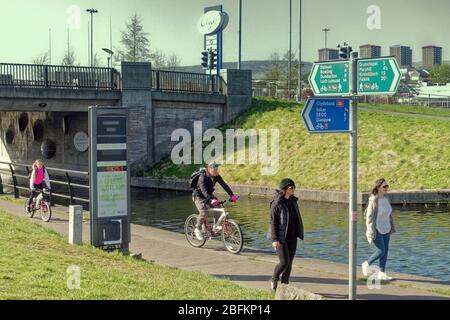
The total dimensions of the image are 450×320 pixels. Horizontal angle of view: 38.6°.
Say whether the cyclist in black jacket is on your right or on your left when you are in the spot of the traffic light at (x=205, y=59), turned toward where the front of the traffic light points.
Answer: on your left

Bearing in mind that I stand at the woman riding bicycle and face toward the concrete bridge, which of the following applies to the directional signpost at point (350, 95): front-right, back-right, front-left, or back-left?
back-right

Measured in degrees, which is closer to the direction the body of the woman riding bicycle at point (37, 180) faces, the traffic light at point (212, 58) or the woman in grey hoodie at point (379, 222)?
the woman in grey hoodie

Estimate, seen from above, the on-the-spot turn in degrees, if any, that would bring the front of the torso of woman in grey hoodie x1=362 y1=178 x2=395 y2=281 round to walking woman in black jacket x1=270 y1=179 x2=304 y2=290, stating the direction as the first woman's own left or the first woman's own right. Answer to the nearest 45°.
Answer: approximately 90° to the first woman's own right

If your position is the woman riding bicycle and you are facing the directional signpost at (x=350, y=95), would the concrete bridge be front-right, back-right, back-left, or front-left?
back-left
